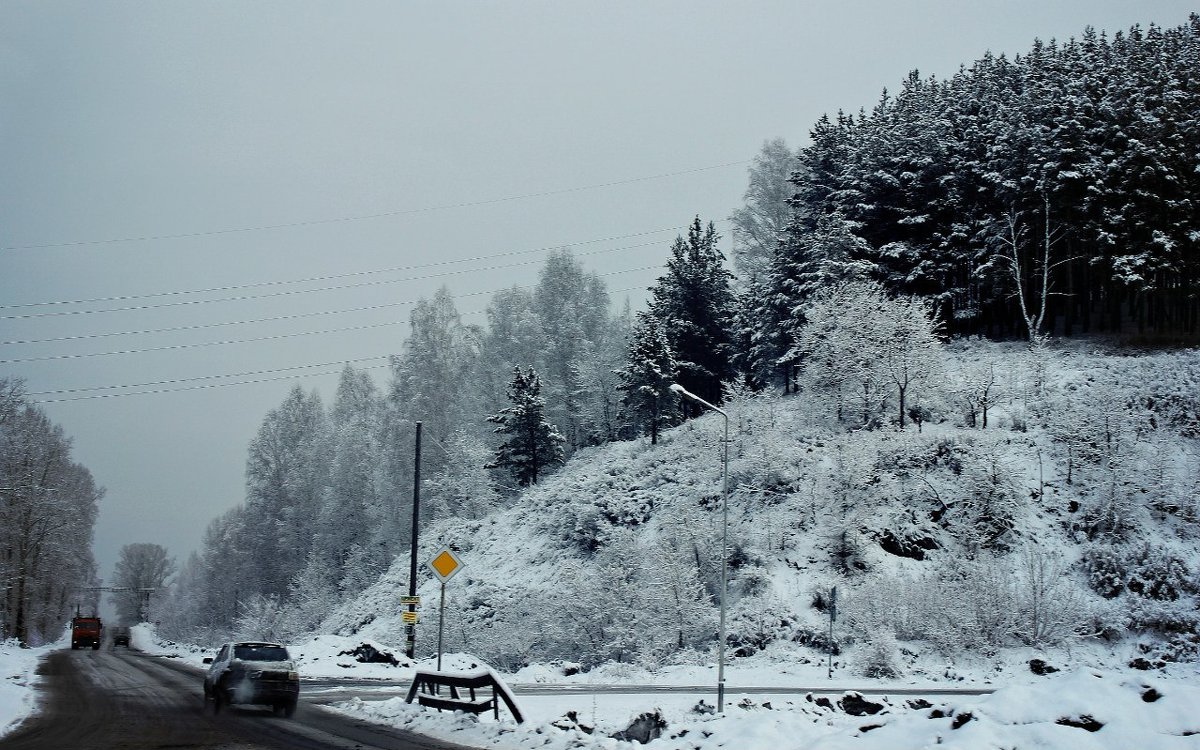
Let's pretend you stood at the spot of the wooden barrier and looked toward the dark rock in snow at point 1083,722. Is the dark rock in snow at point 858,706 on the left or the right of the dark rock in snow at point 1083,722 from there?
left

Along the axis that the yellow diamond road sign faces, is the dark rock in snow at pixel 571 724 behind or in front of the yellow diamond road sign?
in front

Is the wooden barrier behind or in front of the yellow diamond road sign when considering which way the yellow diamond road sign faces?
in front

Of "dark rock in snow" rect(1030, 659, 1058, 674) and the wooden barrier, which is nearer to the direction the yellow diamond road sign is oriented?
the wooden barrier

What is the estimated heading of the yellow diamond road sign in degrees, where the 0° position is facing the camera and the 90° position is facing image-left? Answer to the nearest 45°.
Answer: approximately 0°

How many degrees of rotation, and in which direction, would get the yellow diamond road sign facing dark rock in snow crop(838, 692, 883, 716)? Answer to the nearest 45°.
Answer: approximately 45° to its left

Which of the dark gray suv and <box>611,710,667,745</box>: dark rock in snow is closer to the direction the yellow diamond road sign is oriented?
the dark rock in snow
